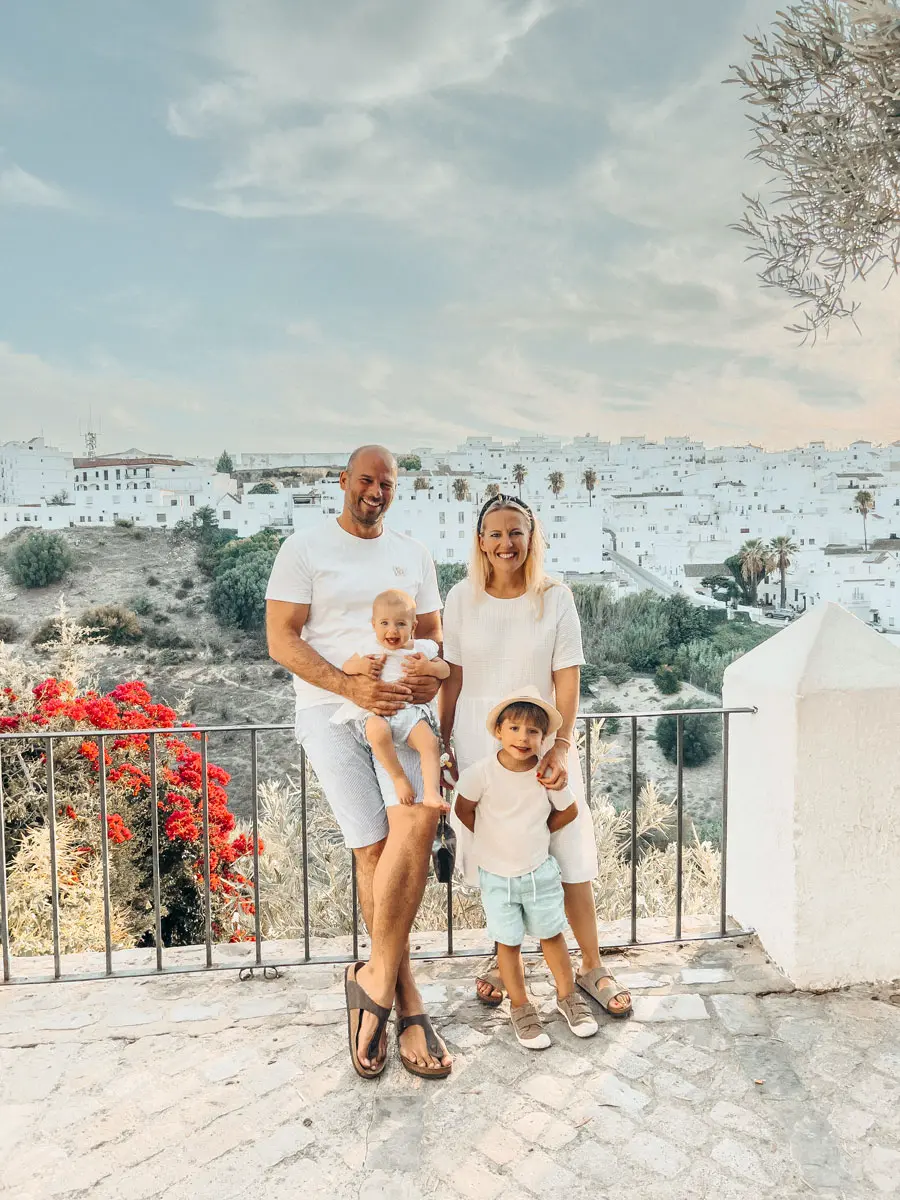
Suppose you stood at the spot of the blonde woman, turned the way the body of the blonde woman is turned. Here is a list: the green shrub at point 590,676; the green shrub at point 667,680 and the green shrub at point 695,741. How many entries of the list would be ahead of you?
0

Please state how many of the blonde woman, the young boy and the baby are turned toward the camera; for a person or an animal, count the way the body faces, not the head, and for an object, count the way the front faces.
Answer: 3

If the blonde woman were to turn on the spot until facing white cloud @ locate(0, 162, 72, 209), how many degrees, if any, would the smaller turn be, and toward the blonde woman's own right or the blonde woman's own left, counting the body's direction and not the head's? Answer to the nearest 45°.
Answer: approximately 135° to the blonde woman's own right

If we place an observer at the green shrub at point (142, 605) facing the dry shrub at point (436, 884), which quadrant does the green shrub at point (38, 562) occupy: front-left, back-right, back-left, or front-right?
back-right

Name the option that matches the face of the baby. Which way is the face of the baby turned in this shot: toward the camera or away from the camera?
toward the camera

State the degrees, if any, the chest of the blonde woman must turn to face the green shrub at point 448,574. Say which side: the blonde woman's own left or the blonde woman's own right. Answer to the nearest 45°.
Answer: approximately 180°

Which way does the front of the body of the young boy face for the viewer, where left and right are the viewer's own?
facing the viewer

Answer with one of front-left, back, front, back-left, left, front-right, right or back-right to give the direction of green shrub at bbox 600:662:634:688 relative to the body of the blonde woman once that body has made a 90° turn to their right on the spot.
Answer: right

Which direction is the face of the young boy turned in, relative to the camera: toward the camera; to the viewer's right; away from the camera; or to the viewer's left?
toward the camera

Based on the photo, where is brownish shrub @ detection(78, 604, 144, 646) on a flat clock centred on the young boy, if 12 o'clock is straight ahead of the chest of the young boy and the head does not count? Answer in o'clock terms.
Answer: The brownish shrub is roughly at 5 o'clock from the young boy.

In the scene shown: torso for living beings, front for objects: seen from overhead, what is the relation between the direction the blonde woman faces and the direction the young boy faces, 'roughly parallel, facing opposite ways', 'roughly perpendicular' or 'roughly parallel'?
roughly parallel

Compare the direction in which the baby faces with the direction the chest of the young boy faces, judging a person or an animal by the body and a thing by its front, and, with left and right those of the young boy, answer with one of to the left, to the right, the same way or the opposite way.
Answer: the same way

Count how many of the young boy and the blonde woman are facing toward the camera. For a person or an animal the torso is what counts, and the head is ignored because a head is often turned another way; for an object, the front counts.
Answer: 2

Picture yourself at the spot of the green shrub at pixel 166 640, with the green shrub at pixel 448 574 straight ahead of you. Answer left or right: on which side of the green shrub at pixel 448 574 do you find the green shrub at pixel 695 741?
right

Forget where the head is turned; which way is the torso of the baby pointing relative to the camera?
toward the camera

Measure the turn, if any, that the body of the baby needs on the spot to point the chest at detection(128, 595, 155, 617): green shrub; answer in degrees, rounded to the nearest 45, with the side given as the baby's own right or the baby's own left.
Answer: approximately 180°

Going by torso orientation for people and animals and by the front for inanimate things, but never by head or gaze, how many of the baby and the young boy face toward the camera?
2
